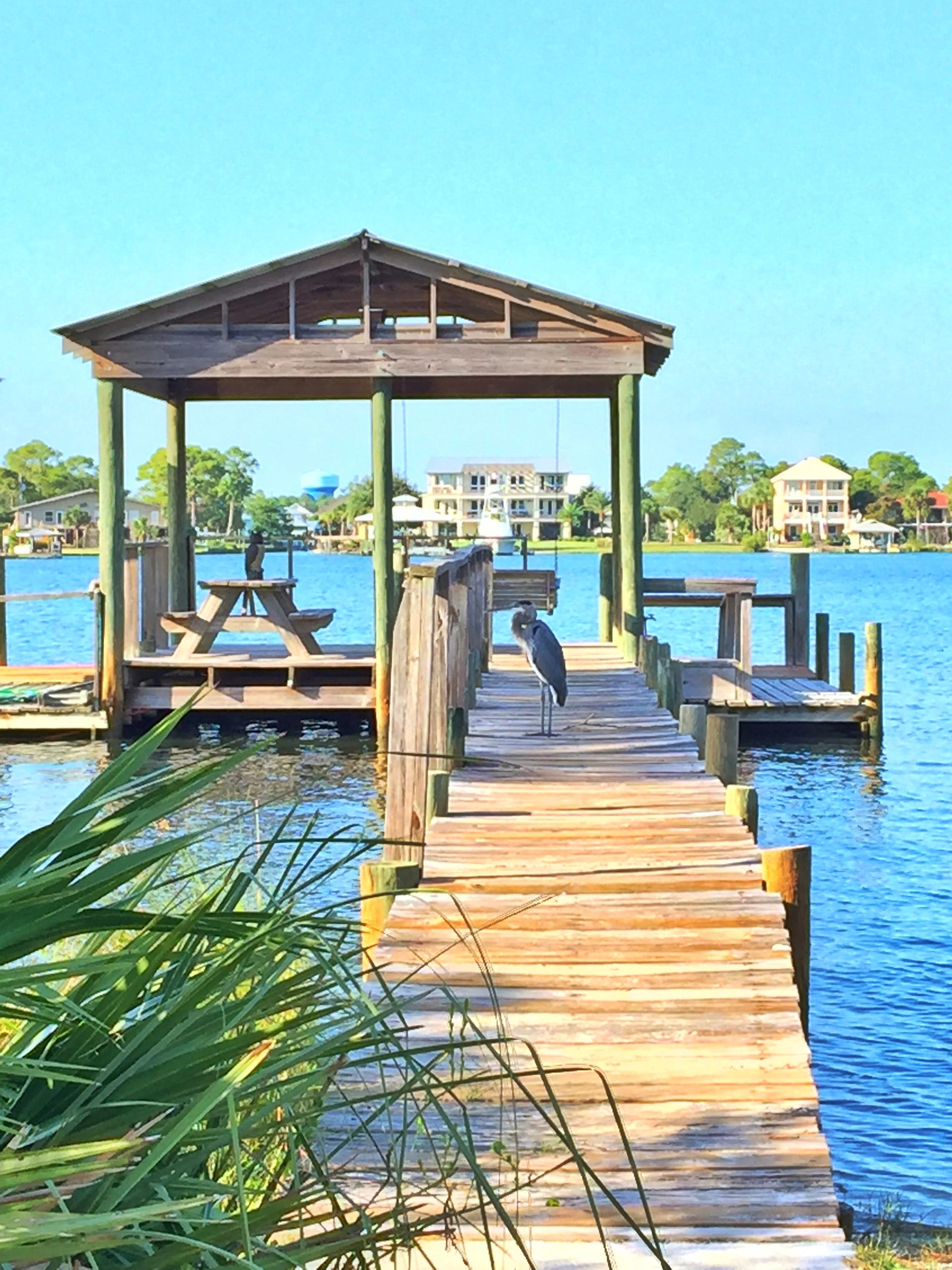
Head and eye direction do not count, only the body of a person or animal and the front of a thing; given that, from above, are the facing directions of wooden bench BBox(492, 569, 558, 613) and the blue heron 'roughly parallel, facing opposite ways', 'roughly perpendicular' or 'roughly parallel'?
roughly perpendicular

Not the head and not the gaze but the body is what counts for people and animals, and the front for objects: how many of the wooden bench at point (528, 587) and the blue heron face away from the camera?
1

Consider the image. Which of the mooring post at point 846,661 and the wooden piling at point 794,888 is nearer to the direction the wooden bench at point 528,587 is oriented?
the mooring post

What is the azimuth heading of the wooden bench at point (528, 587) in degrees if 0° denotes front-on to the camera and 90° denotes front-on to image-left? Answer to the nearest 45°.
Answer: approximately 180°

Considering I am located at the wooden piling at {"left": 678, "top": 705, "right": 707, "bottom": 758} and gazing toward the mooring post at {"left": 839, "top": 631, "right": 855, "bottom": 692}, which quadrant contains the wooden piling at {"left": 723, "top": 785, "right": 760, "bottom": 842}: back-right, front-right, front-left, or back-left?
back-right

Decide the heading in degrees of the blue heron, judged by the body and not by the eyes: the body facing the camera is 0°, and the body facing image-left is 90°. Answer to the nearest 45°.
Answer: approximately 90°

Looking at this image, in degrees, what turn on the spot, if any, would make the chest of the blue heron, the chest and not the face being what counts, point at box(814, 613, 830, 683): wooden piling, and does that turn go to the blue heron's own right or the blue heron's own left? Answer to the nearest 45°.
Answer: approximately 90° to the blue heron's own right

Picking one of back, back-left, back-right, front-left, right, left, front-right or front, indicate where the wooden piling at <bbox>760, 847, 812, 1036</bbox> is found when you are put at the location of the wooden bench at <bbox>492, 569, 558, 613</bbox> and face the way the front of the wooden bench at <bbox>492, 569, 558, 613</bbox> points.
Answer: back

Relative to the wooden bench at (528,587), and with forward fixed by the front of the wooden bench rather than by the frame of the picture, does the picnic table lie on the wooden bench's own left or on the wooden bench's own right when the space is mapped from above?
on the wooden bench's own left

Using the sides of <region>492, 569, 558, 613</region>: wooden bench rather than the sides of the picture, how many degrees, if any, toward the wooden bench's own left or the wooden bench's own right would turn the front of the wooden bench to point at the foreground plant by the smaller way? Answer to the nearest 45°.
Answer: approximately 180°

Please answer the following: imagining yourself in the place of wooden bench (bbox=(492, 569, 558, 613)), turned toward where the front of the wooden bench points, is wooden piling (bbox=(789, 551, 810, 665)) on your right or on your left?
on your right

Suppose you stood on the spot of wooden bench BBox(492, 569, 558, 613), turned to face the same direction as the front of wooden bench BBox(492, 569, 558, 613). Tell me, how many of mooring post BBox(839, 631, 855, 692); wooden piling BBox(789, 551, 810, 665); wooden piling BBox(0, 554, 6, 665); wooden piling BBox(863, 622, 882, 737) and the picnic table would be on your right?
3
